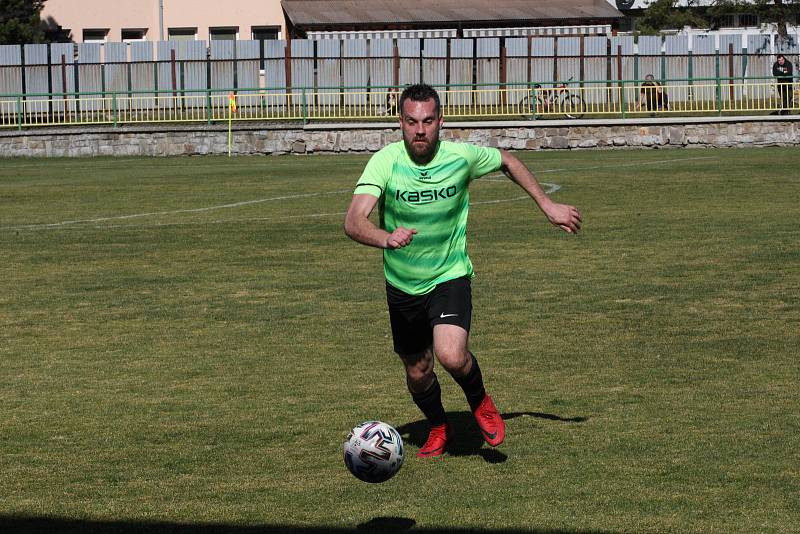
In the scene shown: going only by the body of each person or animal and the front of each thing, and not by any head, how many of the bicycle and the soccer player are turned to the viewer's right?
1

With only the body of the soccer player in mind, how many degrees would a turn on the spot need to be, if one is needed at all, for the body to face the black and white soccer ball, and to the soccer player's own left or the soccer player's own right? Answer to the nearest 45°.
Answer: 0° — they already face it

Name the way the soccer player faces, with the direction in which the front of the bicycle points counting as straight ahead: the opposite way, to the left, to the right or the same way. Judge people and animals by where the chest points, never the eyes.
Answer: to the right

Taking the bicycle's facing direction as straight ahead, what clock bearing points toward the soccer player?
The soccer player is roughly at 3 o'clock from the bicycle.

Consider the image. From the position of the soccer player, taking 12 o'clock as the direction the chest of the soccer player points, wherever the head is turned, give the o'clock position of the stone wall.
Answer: The stone wall is roughly at 6 o'clock from the soccer player.

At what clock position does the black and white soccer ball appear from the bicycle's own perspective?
The black and white soccer ball is roughly at 3 o'clock from the bicycle.

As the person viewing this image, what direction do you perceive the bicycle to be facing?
facing to the right of the viewer

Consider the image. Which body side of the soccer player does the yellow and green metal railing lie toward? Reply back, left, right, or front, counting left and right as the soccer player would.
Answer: back

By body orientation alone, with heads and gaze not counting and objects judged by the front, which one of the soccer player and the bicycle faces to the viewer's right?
the bicycle

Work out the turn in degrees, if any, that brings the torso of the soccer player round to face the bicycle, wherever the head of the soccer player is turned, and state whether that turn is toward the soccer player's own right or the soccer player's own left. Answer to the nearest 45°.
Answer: approximately 180°

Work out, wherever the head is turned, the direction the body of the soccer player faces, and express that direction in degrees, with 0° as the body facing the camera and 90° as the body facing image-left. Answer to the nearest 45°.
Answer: approximately 0°
